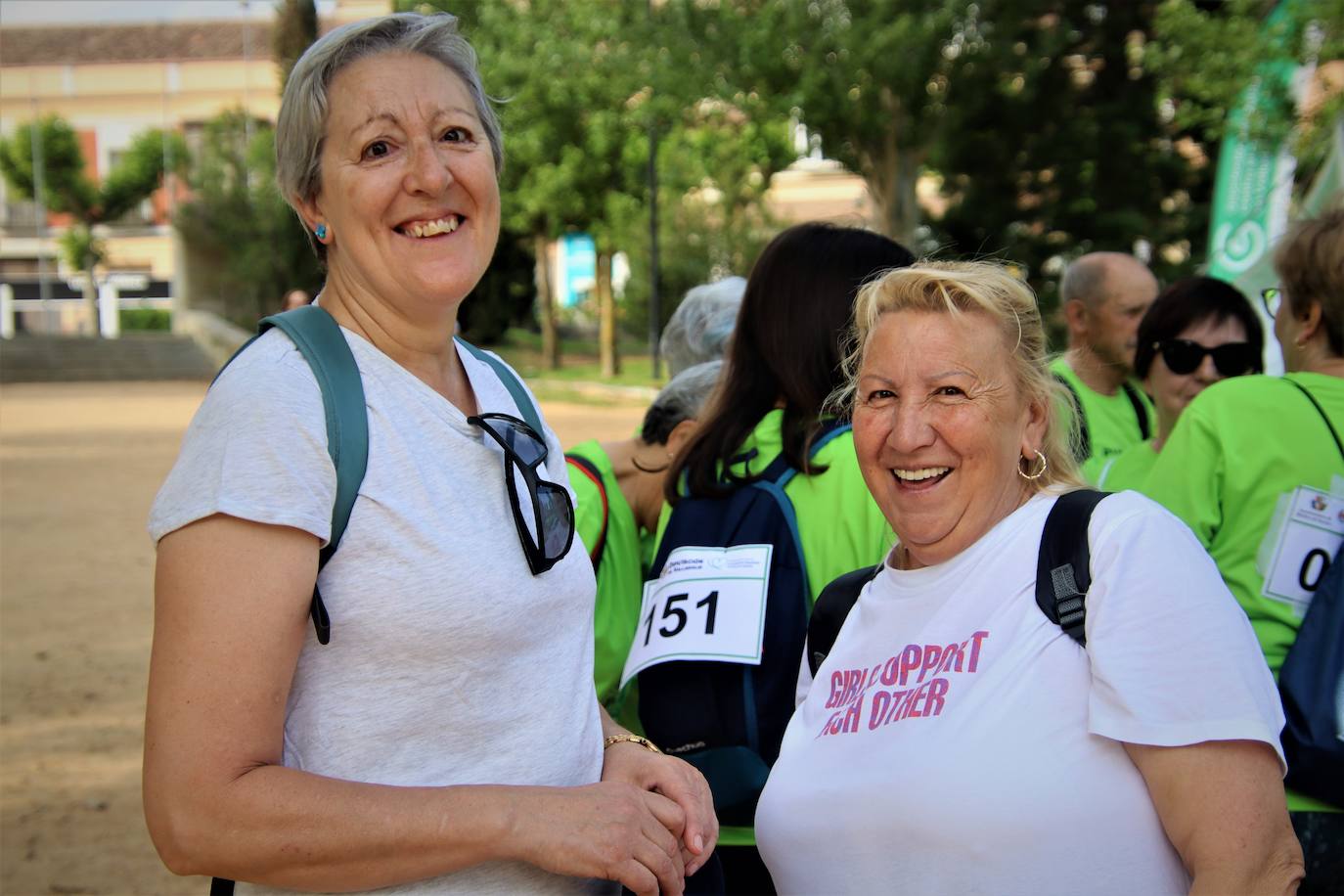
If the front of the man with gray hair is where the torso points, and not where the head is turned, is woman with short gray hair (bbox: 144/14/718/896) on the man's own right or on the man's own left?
on the man's own right

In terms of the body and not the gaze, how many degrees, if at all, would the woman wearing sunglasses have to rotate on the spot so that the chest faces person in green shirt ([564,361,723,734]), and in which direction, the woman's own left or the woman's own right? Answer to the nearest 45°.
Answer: approximately 90° to the woman's own right

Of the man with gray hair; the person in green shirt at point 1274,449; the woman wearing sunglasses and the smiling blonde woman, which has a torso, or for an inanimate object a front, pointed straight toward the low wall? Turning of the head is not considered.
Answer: the person in green shirt

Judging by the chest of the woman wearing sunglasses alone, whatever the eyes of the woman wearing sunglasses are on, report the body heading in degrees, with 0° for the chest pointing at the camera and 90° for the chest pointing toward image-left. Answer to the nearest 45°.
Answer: approximately 315°

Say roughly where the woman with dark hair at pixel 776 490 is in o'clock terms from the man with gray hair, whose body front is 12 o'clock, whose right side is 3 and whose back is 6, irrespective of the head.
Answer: The woman with dark hair is roughly at 2 o'clock from the man with gray hair.

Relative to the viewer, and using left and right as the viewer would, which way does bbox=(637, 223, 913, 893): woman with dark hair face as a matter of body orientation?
facing away from the viewer and to the right of the viewer

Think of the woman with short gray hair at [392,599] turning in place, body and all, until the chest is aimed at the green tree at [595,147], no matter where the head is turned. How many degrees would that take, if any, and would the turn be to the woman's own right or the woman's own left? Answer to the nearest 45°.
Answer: approximately 135° to the woman's own left

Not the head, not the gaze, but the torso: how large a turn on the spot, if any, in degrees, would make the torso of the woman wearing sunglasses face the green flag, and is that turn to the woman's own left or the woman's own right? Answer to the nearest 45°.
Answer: approximately 135° to the woman's own left

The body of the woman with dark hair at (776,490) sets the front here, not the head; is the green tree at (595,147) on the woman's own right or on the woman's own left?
on the woman's own left
